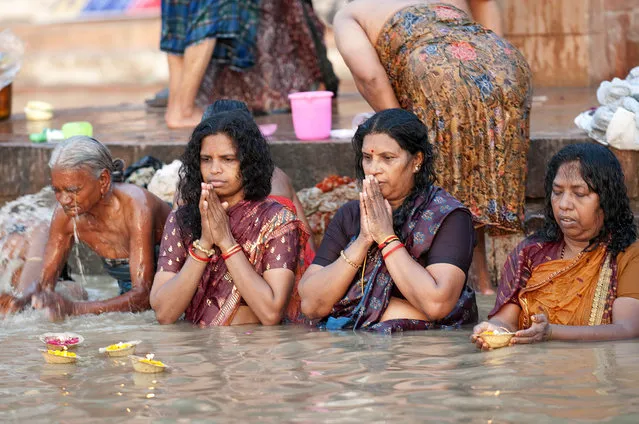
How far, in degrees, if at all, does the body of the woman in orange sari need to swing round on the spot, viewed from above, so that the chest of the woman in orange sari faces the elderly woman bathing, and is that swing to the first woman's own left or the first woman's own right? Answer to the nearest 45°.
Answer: approximately 45° to the first woman's own right

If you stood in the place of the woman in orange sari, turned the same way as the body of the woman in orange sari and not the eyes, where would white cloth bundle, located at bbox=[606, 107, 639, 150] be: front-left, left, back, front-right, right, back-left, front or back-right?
back-right

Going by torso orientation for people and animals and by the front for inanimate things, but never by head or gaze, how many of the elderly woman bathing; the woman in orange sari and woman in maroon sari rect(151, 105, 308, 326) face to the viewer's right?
0

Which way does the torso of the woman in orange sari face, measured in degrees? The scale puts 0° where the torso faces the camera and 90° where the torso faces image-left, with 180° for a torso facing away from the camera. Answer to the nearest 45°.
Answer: approximately 45°

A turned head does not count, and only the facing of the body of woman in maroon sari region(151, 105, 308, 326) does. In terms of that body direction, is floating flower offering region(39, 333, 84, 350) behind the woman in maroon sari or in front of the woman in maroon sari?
in front

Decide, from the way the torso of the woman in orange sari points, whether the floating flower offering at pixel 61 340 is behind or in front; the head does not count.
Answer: in front

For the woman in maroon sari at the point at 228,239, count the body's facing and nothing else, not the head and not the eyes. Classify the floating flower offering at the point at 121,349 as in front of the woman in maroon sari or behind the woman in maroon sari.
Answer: in front

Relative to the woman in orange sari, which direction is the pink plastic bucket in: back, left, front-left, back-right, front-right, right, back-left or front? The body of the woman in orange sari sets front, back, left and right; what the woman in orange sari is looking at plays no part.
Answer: right

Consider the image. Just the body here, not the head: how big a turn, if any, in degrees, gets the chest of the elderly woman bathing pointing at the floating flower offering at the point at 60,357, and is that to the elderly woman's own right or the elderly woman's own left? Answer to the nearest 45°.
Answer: approximately 45° to the elderly woman's own left

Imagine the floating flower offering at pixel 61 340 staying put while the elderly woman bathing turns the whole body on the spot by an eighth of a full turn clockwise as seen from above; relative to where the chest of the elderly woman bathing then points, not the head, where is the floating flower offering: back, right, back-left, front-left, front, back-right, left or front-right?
left

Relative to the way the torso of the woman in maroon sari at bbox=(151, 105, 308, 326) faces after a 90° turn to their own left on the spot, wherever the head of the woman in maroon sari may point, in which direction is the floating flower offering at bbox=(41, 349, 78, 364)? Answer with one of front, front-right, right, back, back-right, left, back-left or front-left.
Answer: right

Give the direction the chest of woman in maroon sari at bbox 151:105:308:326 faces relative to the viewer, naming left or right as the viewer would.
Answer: facing the viewer and to the left of the viewer

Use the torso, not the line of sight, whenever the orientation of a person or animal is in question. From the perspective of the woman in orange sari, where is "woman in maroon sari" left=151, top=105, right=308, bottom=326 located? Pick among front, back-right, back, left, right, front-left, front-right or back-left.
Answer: front-right

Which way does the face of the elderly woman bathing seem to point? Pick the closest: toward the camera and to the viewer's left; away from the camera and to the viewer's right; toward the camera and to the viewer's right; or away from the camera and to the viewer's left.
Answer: toward the camera and to the viewer's left

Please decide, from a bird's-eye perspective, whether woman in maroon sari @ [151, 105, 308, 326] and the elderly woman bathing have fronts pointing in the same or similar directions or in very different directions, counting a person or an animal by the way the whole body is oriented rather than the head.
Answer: same or similar directions
